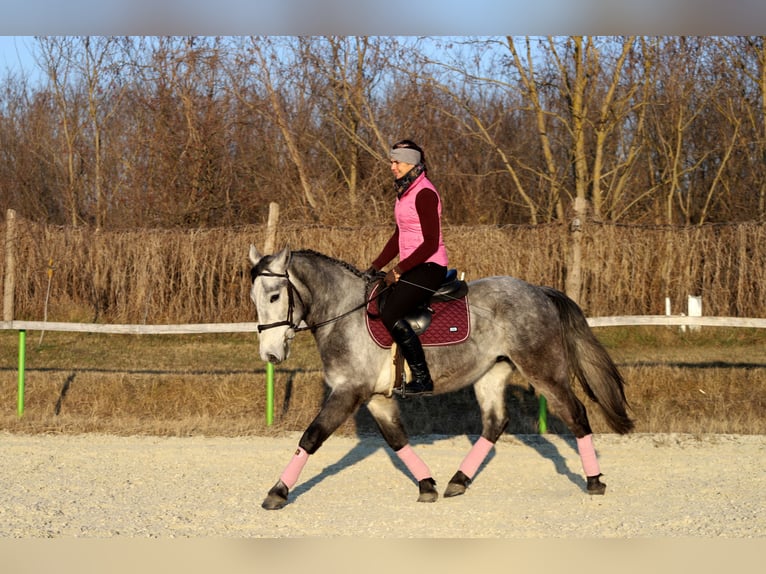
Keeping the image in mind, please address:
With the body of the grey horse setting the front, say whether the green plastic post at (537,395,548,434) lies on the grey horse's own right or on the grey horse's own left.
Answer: on the grey horse's own right

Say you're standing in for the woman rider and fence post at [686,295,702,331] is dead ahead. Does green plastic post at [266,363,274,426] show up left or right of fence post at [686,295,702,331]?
left

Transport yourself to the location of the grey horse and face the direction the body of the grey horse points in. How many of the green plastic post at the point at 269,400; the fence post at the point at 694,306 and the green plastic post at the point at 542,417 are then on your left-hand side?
0

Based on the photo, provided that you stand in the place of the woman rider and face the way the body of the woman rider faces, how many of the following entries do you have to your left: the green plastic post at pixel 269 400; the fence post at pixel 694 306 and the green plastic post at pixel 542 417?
0

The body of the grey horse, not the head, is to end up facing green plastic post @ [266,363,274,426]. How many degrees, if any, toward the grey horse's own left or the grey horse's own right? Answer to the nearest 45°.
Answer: approximately 45° to the grey horse's own right

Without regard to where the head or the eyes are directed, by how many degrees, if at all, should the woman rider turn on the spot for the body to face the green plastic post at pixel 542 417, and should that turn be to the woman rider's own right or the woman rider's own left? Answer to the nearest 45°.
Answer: approximately 90° to the woman rider's own right

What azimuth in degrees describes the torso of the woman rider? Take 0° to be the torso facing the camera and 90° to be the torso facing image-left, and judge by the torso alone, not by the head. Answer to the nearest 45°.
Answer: approximately 90°

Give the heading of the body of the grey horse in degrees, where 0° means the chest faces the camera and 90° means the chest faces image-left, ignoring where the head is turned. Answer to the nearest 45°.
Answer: approximately 90°

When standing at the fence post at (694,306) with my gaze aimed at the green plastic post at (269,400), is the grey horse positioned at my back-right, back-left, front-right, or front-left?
front-left

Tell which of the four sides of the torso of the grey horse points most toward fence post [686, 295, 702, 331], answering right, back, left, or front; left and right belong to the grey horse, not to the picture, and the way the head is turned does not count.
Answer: right

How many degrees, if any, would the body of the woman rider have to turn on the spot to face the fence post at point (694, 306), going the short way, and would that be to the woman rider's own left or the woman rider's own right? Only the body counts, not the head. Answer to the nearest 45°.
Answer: approximately 135° to the woman rider's own right

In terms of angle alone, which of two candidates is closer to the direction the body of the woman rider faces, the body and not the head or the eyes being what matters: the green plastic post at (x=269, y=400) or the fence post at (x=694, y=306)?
the green plastic post
